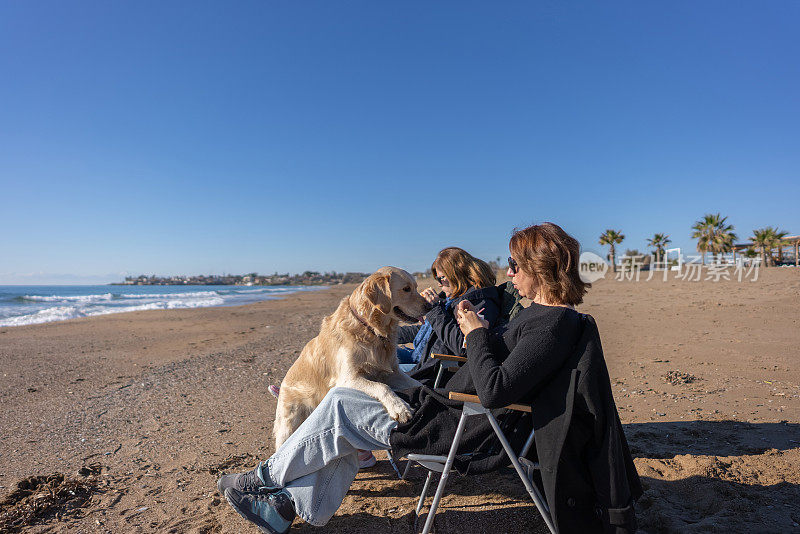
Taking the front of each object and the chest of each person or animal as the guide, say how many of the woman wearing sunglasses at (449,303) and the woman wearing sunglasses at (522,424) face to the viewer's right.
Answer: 0

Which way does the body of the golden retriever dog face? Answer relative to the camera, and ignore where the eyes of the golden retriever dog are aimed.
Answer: to the viewer's right

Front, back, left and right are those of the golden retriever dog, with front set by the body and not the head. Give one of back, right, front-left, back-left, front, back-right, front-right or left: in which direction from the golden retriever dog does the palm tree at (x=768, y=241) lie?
front-left

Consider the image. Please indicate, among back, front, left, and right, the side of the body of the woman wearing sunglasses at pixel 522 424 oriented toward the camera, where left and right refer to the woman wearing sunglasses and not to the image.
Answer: left

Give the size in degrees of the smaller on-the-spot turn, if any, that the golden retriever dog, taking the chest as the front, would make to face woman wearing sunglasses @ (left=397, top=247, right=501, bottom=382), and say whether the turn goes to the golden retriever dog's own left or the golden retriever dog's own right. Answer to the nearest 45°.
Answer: approximately 45° to the golden retriever dog's own left

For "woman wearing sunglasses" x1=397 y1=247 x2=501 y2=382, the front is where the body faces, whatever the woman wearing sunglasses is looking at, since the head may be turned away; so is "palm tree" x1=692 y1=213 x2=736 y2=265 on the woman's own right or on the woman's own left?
on the woman's own right

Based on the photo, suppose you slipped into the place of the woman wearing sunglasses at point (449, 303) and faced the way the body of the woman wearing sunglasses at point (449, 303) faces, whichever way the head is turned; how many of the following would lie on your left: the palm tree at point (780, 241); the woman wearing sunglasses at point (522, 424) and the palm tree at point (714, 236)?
1

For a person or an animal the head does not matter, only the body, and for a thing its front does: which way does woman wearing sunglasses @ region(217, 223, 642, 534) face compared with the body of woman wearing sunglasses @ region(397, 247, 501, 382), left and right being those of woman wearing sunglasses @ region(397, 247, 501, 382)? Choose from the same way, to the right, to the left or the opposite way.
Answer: the same way

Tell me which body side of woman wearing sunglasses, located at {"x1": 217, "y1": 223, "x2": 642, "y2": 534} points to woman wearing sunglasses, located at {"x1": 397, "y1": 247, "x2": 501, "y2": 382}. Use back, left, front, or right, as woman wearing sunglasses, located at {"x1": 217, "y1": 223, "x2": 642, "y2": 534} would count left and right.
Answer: right

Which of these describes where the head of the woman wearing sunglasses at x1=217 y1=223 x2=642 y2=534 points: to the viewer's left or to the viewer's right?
to the viewer's left

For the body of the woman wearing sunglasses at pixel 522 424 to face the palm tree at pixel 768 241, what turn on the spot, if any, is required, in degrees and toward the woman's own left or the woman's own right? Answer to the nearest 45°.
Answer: approximately 135° to the woman's own right

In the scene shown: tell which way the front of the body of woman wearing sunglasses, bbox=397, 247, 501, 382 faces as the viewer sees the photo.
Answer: to the viewer's left

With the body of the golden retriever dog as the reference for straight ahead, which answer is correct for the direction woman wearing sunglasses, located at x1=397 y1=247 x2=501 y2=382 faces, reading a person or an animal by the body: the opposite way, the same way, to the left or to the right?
the opposite way

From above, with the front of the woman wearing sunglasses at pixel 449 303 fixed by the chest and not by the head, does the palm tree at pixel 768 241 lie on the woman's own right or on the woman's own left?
on the woman's own right

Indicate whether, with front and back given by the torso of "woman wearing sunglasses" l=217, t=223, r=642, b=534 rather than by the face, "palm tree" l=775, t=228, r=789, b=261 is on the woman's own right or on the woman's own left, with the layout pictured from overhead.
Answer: on the woman's own right

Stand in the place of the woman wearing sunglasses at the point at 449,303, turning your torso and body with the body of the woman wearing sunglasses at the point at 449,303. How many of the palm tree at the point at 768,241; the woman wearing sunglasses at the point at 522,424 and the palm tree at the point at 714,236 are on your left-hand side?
1
